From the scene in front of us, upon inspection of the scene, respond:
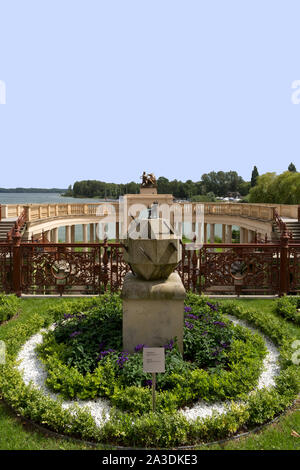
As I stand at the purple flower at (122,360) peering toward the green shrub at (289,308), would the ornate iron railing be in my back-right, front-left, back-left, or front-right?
front-left

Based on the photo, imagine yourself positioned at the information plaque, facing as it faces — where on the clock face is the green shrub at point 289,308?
The green shrub is roughly at 7 o'clock from the information plaque.

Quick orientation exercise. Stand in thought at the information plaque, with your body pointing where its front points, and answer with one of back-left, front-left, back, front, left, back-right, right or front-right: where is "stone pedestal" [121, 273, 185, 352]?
back

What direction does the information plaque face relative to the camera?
toward the camera

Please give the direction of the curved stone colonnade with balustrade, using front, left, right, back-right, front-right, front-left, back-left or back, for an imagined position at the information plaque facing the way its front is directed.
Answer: back

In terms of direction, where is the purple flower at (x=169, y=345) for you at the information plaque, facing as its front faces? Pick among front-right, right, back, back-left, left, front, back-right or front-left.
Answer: back

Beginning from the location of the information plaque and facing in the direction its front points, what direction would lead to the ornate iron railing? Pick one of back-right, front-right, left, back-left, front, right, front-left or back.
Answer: back

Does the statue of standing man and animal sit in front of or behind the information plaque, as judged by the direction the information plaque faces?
behind

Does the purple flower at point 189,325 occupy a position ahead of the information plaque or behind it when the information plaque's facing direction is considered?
behind

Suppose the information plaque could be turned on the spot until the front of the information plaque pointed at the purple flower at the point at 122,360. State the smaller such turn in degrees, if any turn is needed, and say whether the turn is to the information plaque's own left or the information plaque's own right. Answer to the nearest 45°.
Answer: approximately 180°
